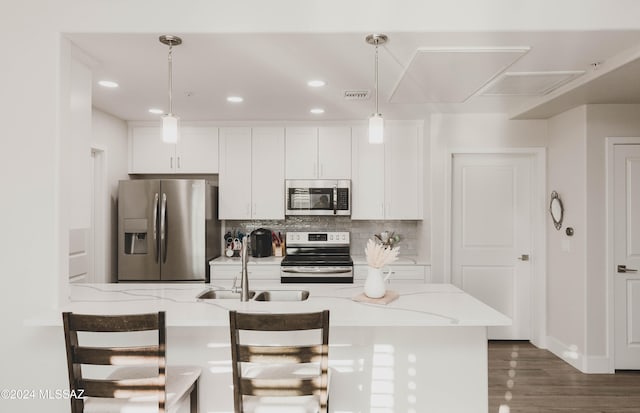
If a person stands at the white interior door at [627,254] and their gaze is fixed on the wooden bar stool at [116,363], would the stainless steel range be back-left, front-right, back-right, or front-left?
front-right

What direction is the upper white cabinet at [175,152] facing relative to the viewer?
toward the camera

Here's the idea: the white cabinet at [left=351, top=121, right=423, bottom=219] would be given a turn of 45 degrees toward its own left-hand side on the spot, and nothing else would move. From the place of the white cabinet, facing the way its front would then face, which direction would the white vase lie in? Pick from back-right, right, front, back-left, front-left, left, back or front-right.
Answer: front-right

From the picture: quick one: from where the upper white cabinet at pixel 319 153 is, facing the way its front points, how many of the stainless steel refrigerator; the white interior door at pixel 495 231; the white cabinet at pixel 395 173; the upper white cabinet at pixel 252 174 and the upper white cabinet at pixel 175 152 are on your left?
2

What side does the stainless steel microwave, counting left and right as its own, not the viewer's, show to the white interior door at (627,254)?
left

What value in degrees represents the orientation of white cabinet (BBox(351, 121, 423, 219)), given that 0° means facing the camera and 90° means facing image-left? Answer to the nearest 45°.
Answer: approximately 0°

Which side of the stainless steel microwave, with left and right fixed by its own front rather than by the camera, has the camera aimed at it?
front

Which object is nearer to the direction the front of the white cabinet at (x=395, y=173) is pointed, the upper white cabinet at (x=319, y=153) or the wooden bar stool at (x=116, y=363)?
the wooden bar stool

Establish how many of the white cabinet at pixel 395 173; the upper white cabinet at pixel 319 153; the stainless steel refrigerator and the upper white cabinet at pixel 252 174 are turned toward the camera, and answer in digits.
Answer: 4

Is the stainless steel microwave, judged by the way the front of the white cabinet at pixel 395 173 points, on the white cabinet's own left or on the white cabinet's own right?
on the white cabinet's own right

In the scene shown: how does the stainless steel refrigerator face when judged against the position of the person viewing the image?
facing the viewer

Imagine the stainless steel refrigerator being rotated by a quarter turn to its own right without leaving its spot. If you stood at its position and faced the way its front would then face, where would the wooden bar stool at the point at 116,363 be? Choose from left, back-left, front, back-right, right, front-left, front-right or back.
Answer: left

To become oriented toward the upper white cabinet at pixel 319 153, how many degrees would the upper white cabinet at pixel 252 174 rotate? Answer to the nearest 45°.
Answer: approximately 90° to its left

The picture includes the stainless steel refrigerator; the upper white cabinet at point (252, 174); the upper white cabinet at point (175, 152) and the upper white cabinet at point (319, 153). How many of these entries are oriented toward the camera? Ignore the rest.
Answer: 4

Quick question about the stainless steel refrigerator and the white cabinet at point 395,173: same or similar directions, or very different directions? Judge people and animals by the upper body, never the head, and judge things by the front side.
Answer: same or similar directions

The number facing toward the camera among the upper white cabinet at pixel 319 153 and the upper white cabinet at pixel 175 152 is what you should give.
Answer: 2
